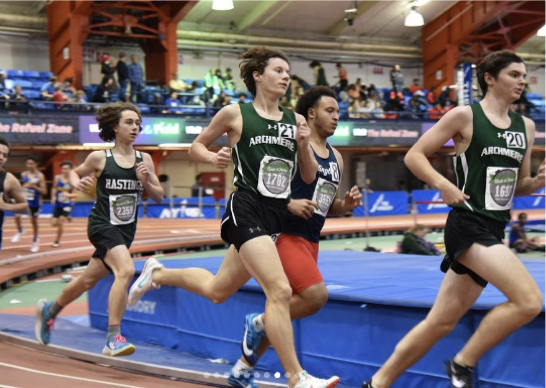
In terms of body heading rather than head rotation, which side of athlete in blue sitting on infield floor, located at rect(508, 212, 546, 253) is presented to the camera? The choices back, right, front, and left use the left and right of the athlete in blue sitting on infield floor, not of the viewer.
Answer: right

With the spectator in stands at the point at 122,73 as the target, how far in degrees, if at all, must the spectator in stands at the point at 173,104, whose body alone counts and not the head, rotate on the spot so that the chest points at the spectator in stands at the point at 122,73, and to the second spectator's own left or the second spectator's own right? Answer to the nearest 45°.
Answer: approximately 90° to the second spectator's own right

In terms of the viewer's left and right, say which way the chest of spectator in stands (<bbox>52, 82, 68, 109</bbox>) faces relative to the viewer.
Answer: facing the viewer and to the right of the viewer

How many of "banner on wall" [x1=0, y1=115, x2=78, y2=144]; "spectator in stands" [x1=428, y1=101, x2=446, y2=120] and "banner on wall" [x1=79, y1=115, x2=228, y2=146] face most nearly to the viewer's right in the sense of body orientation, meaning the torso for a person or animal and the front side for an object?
0

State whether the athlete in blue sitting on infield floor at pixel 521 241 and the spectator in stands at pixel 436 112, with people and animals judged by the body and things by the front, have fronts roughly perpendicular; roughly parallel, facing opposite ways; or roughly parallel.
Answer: roughly perpendicular

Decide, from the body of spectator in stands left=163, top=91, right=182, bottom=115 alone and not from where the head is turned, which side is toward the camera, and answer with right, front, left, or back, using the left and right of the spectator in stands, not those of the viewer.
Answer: front

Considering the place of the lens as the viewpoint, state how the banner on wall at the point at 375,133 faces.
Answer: facing the viewer

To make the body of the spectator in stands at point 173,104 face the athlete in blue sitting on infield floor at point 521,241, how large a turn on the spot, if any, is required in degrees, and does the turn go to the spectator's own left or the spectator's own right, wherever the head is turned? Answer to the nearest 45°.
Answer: approximately 45° to the spectator's own left

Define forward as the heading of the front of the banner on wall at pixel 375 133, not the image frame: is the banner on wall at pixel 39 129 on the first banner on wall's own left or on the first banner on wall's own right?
on the first banner on wall's own right

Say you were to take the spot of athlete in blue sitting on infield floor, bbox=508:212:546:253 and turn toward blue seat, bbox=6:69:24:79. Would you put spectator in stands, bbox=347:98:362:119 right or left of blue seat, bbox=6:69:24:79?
right

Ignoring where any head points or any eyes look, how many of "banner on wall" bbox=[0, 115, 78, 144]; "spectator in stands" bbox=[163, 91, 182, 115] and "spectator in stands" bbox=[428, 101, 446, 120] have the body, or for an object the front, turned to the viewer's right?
0
